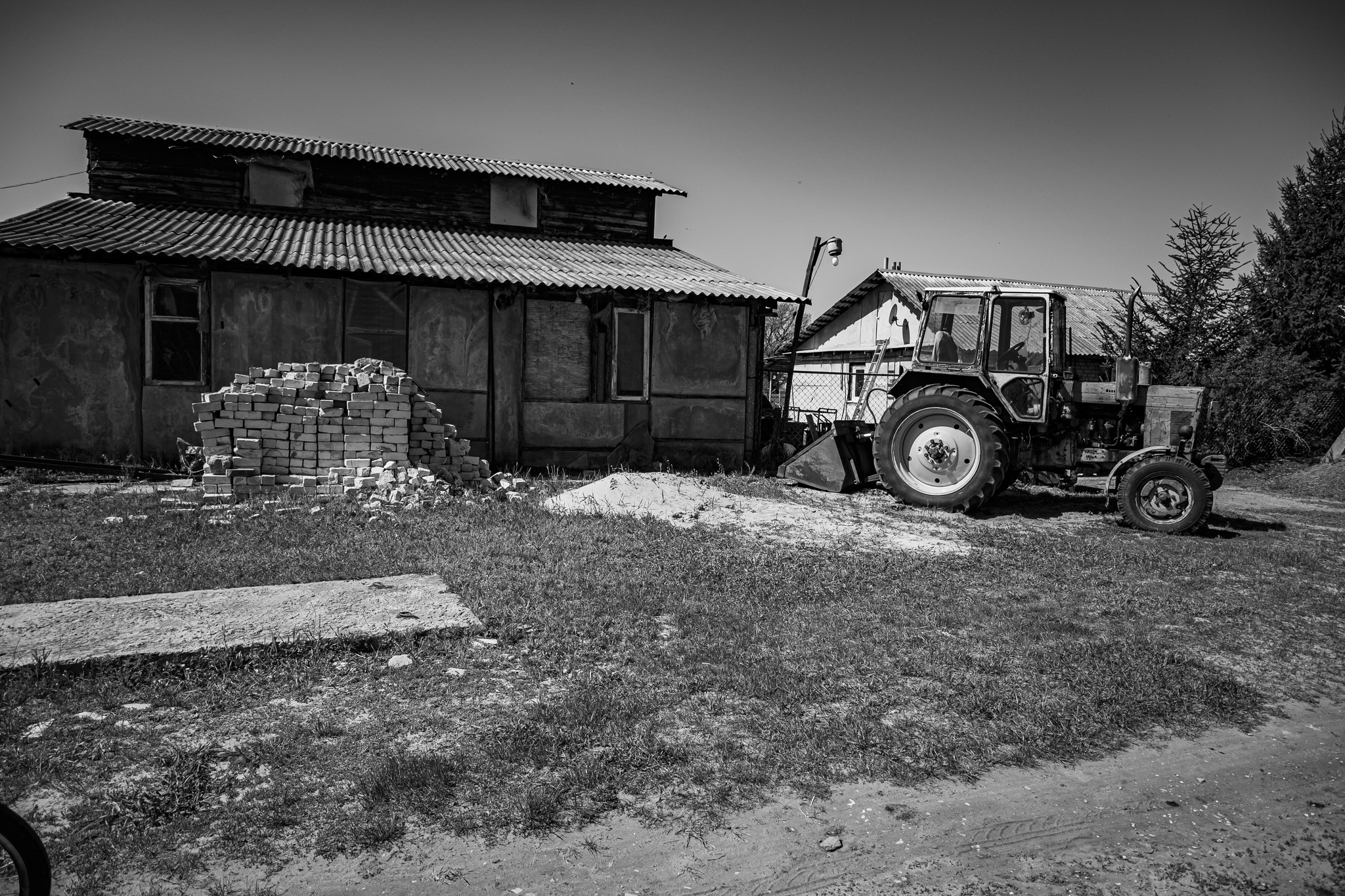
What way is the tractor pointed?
to the viewer's right

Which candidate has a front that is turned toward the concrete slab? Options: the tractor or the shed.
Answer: the shed

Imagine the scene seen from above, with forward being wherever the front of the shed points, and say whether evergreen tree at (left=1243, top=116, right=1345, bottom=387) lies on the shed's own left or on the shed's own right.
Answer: on the shed's own left

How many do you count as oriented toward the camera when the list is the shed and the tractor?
1

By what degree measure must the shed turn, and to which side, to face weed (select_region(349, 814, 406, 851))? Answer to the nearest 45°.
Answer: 0° — it already faces it

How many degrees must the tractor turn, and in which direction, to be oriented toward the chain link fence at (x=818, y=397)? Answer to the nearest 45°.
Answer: approximately 90° to its left

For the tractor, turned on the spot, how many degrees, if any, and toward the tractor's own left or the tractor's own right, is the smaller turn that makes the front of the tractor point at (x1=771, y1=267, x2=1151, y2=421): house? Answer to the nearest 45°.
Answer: approximately 90° to the tractor's own left

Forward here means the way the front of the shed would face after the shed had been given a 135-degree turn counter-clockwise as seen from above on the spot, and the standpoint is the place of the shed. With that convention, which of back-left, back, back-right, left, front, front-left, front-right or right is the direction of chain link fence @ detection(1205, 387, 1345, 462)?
front-right

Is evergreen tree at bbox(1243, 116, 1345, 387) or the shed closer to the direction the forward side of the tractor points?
the evergreen tree

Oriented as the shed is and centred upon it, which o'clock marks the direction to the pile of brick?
The pile of brick is roughly at 12 o'clock from the shed.

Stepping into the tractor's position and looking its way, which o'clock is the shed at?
The shed is roughly at 6 o'clock from the tractor.

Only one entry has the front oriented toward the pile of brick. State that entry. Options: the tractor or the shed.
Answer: the shed

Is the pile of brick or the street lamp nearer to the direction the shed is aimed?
the pile of brick

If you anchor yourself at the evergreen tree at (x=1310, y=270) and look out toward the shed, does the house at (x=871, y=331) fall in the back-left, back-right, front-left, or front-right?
front-right

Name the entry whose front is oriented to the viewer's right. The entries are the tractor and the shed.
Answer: the tractor

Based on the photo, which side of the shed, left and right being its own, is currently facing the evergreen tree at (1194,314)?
left

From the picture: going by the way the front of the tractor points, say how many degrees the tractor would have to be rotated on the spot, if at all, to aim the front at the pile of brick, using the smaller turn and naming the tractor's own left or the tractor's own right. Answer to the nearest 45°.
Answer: approximately 180°

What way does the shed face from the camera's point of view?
toward the camera

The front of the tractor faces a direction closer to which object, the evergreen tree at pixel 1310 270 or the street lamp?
the evergreen tree

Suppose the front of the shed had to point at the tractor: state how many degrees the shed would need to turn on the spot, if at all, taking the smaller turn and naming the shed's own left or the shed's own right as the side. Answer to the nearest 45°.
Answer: approximately 45° to the shed's own left
